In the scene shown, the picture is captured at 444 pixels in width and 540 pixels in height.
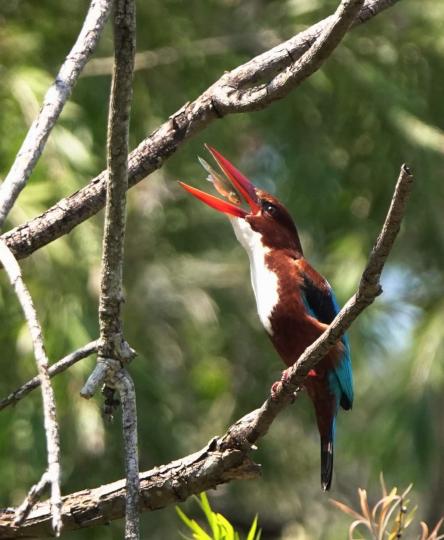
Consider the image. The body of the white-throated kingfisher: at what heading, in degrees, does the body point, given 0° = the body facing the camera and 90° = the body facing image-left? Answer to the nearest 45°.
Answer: approximately 90°
